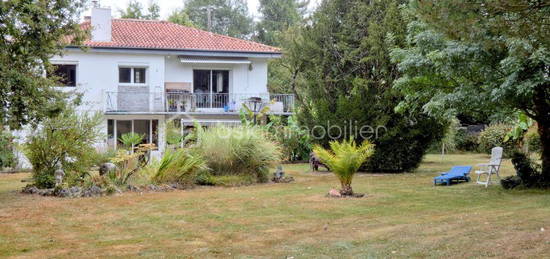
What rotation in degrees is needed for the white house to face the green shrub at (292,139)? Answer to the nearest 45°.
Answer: approximately 90° to its left

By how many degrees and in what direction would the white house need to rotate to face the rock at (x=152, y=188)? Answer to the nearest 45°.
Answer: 0° — it already faces it

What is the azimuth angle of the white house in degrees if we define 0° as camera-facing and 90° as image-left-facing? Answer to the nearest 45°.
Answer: approximately 0°

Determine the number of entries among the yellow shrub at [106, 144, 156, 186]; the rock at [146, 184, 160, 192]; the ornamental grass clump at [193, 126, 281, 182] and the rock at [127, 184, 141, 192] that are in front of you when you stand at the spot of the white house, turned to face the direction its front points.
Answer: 4

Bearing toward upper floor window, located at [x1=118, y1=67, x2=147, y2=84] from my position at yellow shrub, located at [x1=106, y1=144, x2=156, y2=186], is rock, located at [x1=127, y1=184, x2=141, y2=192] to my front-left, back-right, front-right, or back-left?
back-right

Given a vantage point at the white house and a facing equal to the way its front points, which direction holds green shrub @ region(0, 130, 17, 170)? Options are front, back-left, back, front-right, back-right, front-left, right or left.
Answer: front-right

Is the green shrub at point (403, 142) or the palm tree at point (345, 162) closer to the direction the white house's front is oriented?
the palm tree

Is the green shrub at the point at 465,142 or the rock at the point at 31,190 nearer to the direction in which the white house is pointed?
the rock

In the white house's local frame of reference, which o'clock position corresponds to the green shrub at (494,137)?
The green shrub is roughly at 9 o'clock from the white house.

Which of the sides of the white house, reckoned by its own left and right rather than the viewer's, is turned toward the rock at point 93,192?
front

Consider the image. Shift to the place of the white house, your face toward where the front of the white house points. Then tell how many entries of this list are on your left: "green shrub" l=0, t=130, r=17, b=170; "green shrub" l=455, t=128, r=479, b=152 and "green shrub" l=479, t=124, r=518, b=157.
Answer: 2

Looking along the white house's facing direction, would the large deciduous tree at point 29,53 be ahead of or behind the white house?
ahead

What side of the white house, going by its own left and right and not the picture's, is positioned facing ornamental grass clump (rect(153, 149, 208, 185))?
front

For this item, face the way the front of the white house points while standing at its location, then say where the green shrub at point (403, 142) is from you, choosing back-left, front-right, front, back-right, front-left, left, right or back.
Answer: front-left
